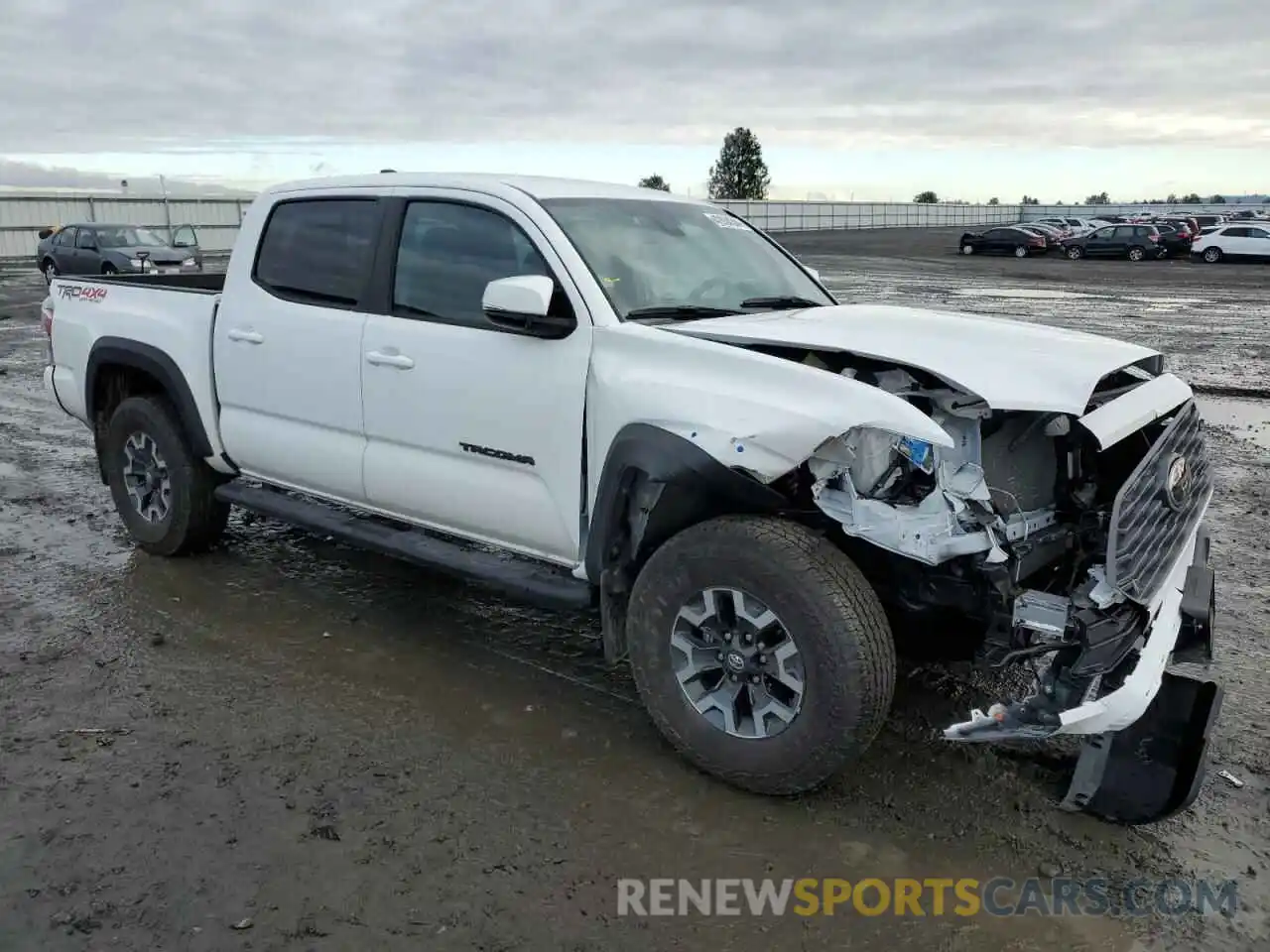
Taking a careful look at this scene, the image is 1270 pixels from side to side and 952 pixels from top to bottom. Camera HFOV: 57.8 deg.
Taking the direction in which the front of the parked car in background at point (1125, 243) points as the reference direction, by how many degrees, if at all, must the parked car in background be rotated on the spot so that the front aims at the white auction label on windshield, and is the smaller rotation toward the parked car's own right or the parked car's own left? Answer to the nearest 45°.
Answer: approximately 90° to the parked car's own left

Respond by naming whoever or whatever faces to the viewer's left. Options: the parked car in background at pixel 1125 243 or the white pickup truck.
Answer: the parked car in background

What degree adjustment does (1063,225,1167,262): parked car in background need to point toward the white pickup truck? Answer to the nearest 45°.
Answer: approximately 90° to its left

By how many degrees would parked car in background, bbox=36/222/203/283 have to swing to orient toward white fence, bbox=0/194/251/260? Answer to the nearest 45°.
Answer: approximately 135° to its left

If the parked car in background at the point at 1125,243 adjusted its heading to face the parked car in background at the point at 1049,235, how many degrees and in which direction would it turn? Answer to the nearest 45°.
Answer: approximately 45° to its right

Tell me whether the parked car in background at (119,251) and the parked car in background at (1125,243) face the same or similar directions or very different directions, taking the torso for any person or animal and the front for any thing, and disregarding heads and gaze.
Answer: very different directions

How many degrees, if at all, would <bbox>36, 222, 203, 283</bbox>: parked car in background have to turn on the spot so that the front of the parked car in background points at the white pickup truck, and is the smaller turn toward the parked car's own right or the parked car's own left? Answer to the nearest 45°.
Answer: approximately 45° to the parked car's own right

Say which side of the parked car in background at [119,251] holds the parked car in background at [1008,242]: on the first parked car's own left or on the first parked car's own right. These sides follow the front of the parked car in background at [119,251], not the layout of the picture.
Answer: on the first parked car's own left

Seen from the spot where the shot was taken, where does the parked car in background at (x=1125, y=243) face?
facing to the left of the viewer

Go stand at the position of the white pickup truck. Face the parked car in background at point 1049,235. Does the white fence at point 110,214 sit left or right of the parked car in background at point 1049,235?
left

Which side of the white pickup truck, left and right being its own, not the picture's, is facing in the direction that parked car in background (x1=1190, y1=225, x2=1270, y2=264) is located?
left

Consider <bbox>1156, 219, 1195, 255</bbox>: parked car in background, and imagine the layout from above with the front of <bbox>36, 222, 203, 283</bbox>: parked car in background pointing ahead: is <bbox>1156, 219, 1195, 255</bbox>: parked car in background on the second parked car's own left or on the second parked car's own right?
on the second parked car's own left
